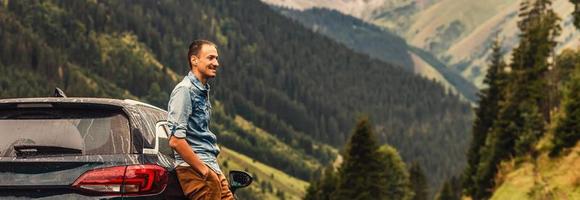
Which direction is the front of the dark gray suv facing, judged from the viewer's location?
facing away from the viewer and to the right of the viewer

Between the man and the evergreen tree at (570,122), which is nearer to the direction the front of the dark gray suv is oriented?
the evergreen tree

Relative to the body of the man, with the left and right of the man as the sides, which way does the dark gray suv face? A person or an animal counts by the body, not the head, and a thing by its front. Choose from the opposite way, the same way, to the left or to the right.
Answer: to the left

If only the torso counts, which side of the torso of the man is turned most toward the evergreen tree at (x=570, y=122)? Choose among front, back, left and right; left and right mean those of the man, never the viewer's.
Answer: left

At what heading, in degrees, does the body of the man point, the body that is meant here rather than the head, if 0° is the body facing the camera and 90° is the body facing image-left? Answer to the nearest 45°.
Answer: approximately 315°
